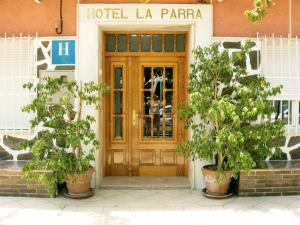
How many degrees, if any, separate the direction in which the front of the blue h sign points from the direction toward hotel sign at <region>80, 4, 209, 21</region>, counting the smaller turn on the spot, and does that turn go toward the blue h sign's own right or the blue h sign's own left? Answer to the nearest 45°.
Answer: approximately 90° to the blue h sign's own left

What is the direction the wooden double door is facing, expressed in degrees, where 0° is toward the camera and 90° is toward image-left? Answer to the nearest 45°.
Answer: approximately 0°

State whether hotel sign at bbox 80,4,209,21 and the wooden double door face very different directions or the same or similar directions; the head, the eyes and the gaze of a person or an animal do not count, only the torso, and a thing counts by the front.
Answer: same or similar directions

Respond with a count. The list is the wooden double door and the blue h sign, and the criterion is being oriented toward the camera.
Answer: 2

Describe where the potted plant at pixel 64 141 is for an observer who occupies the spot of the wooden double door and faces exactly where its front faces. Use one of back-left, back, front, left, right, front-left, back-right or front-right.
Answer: front-right

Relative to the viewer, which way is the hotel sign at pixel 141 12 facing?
toward the camera

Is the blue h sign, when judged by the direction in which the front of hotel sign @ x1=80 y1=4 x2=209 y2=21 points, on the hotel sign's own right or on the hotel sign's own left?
on the hotel sign's own right

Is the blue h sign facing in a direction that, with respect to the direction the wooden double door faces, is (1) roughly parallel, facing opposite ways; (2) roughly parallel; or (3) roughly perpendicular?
roughly parallel

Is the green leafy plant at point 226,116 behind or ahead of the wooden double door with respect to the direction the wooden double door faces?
ahead

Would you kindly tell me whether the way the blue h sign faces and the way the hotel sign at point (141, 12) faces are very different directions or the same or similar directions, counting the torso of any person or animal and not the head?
same or similar directions

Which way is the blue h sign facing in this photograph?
toward the camera

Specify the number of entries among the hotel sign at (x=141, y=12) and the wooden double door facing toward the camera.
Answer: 2
